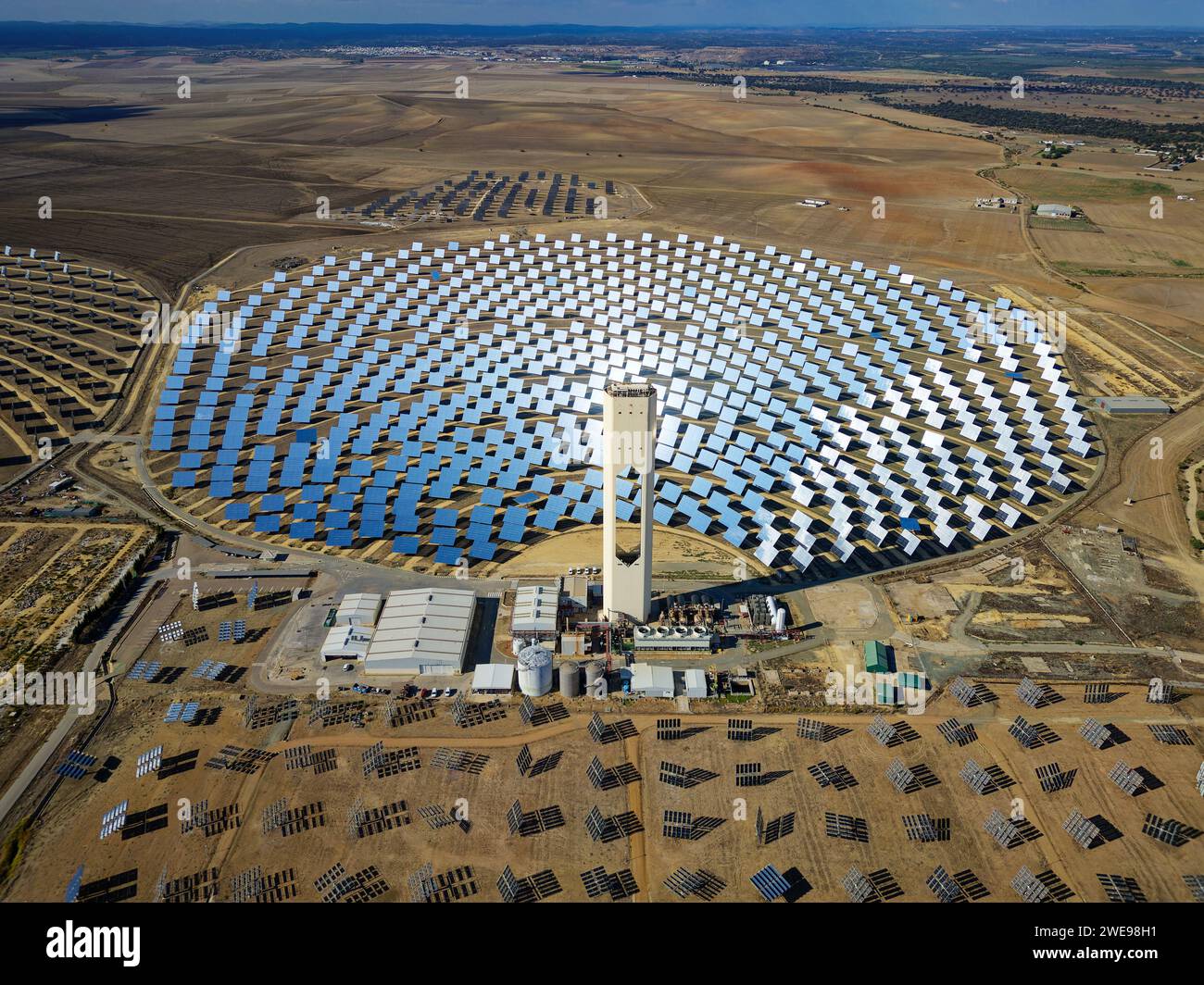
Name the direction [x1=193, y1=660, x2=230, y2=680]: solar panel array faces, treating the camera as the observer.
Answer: facing the viewer and to the left of the viewer

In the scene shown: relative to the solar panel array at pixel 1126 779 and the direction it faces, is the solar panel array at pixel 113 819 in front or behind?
in front

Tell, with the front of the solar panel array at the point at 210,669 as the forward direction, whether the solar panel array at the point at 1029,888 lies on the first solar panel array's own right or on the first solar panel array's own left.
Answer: on the first solar panel array's own left

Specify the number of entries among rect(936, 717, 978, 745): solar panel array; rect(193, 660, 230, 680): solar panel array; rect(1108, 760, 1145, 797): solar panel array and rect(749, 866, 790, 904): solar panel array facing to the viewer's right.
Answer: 0

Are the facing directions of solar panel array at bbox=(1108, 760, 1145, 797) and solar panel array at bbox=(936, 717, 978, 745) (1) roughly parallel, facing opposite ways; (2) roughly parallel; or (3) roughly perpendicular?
roughly parallel

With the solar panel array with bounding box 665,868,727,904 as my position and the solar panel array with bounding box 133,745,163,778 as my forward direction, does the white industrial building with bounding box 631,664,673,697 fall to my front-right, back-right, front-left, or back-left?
front-right

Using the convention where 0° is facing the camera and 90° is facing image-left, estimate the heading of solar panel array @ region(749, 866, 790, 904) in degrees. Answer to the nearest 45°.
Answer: approximately 45°

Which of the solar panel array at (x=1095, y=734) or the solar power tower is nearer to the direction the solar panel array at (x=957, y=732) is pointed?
the solar power tower
